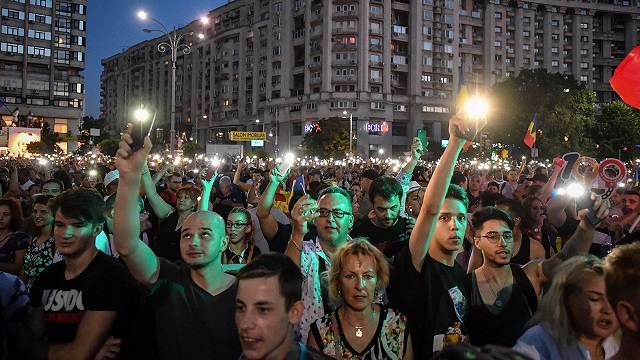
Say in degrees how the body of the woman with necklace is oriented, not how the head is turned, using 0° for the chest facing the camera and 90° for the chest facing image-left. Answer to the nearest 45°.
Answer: approximately 0°

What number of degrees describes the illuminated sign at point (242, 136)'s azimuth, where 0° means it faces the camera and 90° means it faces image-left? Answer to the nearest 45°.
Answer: approximately 0°

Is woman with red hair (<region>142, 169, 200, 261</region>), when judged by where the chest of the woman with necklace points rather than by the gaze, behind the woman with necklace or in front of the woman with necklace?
behind

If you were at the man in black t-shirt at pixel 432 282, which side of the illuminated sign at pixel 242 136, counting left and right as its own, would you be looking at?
front

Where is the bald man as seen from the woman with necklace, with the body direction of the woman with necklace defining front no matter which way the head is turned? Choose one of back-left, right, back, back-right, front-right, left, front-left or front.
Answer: right

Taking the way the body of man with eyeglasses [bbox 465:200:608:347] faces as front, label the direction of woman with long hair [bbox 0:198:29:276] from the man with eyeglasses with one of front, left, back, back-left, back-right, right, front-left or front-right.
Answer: right

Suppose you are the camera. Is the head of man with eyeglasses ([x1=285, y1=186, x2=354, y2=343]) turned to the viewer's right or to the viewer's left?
to the viewer's left

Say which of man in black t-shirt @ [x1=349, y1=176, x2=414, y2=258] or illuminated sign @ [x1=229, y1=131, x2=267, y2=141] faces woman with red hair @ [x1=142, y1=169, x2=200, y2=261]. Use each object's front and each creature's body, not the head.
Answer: the illuminated sign

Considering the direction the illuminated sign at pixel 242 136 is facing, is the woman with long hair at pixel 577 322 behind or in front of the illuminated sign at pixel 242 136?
in front

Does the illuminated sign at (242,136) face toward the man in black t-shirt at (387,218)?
yes
